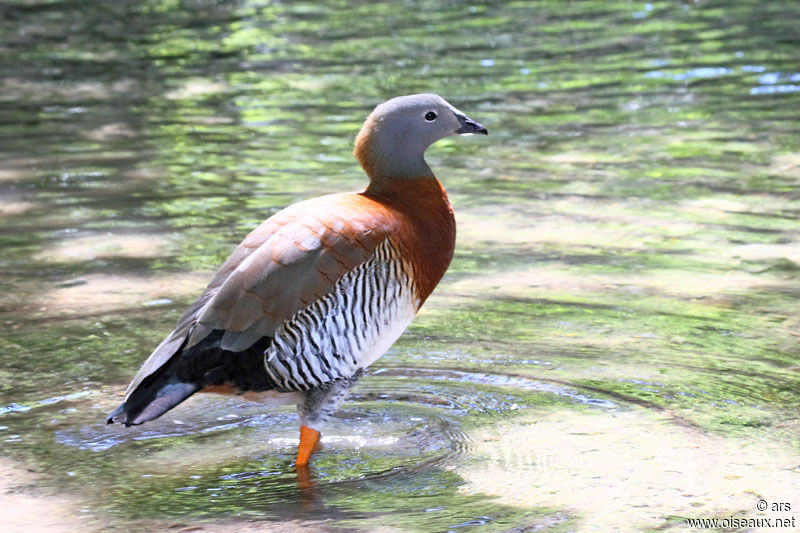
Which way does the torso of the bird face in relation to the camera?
to the viewer's right
